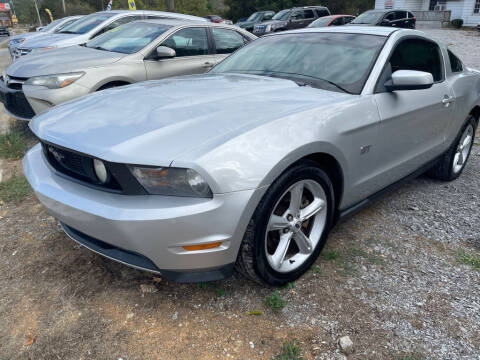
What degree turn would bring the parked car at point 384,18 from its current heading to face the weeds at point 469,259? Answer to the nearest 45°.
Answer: approximately 45° to its left

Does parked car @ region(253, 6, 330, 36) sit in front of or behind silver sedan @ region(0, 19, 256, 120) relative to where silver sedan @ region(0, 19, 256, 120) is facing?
behind

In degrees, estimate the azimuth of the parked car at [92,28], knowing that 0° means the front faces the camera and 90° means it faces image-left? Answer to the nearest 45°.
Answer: approximately 45°

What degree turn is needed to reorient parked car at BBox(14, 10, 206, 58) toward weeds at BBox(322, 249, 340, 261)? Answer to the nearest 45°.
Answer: approximately 45° to its left

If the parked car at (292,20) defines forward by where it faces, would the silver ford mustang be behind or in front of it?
in front

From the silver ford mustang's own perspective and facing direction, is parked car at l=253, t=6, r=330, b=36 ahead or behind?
behind

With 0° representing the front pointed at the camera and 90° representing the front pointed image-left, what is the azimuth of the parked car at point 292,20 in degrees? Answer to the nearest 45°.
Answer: approximately 45°

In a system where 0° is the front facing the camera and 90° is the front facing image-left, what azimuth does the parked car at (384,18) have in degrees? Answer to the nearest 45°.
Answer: approximately 45°
